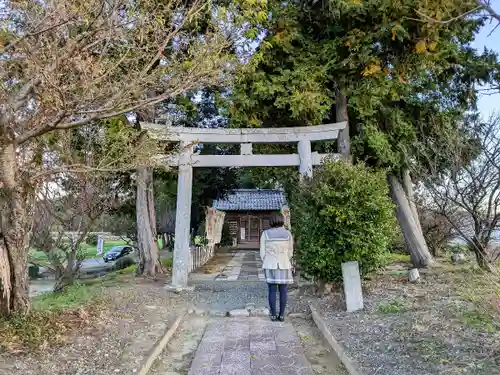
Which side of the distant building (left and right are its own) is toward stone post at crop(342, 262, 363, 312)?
front

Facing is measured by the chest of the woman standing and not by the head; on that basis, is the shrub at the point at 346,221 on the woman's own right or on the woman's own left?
on the woman's own right

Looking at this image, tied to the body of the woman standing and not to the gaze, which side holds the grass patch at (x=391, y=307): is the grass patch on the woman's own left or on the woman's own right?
on the woman's own right

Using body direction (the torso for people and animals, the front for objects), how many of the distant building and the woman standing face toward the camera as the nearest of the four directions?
1

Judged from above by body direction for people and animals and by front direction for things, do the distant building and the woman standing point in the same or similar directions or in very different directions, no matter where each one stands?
very different directions

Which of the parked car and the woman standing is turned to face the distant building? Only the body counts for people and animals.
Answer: the woman standing

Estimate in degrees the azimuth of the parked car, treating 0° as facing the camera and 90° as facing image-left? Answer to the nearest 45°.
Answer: approximately 45°

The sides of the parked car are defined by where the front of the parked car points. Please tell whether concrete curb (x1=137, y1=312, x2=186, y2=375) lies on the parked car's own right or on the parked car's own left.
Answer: on the parked car's own left

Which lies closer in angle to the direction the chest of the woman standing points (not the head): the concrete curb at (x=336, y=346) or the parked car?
the parked car

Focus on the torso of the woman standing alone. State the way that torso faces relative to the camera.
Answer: away from the camera
